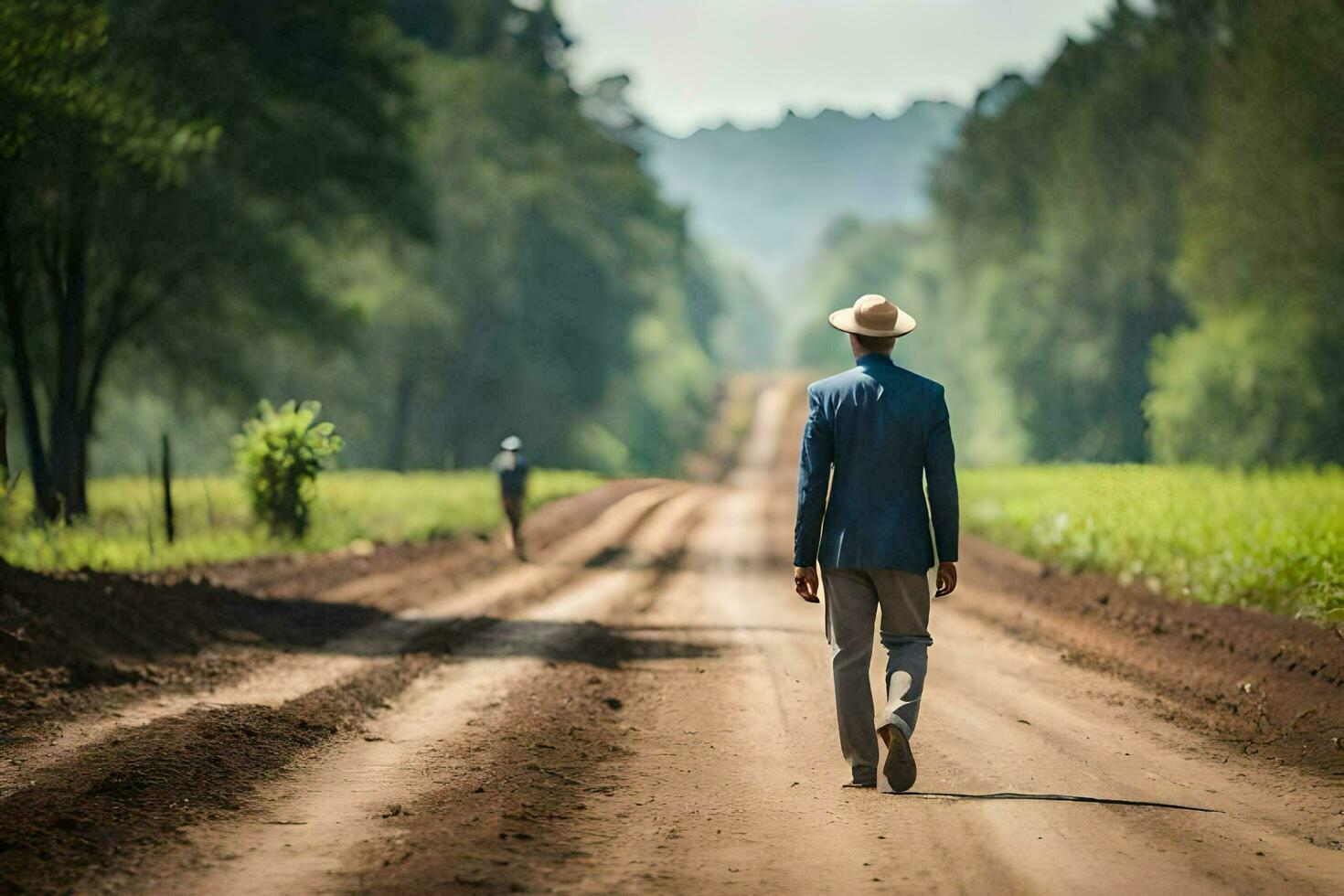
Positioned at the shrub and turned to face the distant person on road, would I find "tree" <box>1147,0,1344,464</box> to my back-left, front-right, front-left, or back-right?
front-left

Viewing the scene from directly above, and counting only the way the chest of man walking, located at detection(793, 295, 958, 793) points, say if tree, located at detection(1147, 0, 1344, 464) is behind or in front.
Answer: in front

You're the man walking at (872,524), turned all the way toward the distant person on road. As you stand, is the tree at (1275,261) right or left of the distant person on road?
right

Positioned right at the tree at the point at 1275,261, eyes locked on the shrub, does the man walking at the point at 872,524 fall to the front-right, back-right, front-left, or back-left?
front-left

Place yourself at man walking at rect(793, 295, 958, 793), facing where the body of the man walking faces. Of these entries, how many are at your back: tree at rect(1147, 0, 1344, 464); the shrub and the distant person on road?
0

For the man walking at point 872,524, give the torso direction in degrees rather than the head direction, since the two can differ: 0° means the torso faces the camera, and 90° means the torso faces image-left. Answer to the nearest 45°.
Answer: approximately 180°

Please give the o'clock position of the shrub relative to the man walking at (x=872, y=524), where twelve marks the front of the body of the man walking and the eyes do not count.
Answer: The shrub is roughly at 11 o'clock from the man walking.

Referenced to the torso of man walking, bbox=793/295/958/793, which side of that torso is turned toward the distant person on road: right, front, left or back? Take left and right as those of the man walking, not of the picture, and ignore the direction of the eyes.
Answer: front
